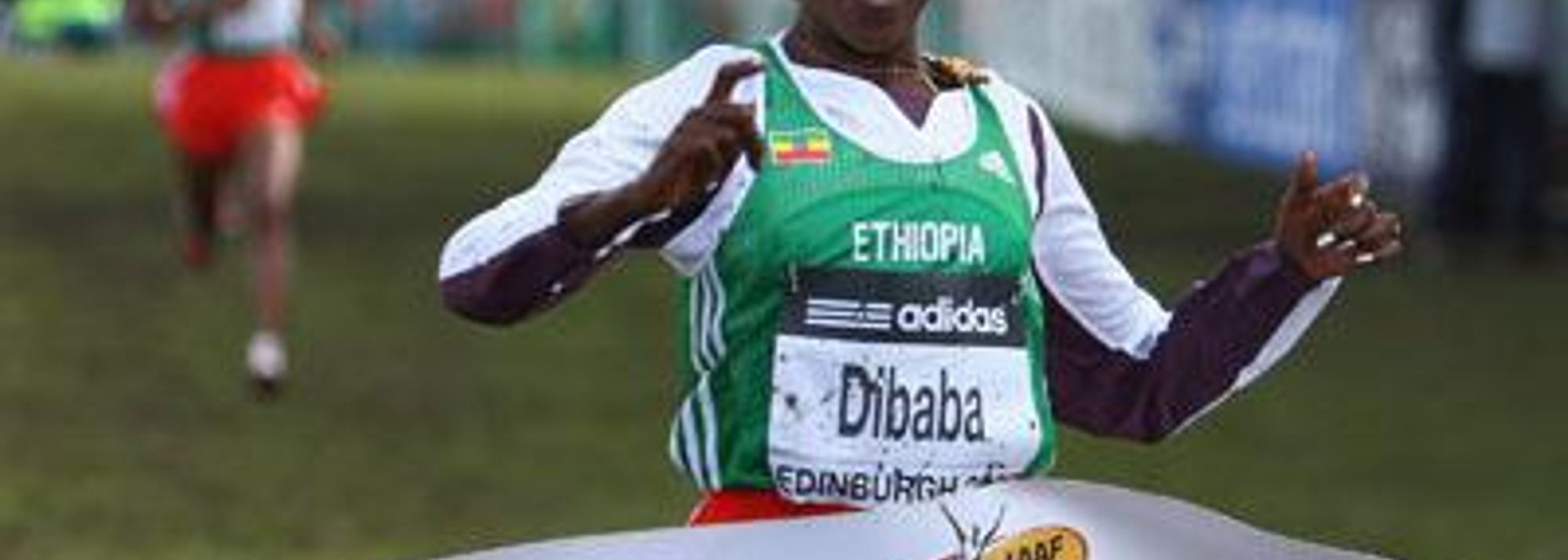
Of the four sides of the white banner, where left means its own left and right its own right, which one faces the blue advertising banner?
back

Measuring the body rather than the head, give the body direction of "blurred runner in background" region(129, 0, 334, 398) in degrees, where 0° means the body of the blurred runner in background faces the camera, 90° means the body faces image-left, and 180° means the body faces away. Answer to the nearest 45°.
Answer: approximately 0°

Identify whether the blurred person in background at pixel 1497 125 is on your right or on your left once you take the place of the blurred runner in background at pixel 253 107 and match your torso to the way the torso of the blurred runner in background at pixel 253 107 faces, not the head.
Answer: on your left

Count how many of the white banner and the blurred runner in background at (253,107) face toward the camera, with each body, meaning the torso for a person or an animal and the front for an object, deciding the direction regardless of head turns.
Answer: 2

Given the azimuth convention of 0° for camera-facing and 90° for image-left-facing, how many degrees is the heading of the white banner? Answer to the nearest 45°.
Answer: approximately 0°

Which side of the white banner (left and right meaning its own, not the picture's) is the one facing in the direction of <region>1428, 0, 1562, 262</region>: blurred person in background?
back

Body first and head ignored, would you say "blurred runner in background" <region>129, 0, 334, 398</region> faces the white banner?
yes
